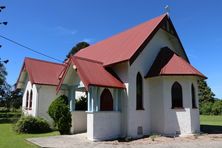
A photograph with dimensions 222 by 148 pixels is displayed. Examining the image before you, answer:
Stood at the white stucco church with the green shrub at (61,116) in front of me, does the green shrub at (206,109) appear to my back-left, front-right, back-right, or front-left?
back-right

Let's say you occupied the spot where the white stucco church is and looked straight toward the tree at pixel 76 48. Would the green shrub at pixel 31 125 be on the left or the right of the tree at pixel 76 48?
left

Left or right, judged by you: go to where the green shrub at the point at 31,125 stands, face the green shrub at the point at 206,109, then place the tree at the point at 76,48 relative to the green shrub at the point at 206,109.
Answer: left

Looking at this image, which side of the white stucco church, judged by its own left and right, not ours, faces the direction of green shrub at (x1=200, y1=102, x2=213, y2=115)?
left
